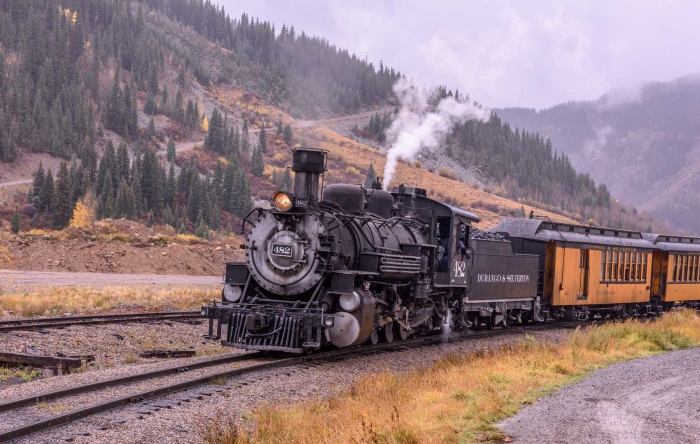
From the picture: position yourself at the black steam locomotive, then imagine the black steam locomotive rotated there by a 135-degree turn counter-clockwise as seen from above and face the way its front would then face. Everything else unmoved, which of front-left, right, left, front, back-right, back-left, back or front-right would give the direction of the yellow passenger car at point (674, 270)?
front-left

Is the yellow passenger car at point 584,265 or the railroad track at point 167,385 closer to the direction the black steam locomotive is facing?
the railroad track

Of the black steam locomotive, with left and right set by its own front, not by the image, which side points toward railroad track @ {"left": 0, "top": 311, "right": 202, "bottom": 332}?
right

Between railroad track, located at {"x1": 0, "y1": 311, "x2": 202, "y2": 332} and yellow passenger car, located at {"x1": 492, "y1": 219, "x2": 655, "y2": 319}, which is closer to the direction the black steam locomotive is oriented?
the railroad track

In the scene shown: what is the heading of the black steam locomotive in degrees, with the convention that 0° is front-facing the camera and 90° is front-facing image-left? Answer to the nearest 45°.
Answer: approximately 45°

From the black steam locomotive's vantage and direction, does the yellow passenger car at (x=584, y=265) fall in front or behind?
behind
